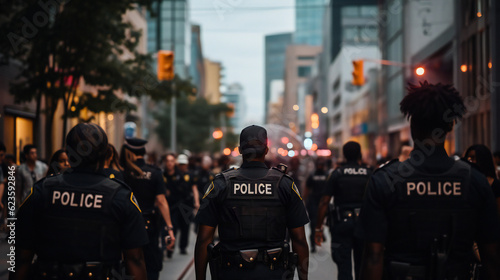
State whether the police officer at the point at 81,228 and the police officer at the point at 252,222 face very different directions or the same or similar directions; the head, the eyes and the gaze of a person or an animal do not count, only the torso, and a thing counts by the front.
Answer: same or similar directions

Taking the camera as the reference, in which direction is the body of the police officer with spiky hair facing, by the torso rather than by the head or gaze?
away from the camera

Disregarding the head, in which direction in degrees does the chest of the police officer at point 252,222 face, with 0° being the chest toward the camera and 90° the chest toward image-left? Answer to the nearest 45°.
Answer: approximately 180°

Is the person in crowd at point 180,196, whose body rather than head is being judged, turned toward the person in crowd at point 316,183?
no

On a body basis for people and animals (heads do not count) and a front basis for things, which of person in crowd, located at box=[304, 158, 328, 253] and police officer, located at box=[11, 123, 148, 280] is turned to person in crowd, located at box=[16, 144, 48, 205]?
the police officer

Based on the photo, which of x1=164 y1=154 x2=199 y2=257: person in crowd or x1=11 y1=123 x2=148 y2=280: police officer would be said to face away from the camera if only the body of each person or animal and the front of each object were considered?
the police officer

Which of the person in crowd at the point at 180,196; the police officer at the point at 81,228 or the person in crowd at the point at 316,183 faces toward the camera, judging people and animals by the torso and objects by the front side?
the person in crowd at the point at 180,196

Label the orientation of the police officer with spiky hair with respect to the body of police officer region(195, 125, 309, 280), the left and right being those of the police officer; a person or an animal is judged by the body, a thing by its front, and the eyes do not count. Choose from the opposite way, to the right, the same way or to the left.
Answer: the same way

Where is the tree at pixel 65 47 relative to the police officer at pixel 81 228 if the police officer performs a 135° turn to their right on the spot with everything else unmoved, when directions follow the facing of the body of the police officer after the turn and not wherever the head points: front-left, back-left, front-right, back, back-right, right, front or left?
back-left

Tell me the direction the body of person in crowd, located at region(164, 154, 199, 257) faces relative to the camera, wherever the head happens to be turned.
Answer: toward the camera

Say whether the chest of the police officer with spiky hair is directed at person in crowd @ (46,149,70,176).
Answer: no

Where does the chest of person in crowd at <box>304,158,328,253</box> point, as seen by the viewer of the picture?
away from the camera

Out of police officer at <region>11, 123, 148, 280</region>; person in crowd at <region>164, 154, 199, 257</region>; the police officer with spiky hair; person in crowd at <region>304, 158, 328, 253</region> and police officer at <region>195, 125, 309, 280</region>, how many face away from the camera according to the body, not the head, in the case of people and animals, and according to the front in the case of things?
4

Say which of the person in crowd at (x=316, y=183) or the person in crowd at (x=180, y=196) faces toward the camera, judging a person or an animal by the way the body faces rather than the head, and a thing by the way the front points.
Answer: the person in crowd at (x=180, y=196)

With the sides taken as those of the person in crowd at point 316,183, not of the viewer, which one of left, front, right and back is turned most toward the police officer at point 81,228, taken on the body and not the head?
back

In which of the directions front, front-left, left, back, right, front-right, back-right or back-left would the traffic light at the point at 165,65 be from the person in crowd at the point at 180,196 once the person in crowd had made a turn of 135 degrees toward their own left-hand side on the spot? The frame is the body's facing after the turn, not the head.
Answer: front-left

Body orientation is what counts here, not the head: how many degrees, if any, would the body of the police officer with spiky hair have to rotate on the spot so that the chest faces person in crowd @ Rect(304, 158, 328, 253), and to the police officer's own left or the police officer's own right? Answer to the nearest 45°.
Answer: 0° — they already face them

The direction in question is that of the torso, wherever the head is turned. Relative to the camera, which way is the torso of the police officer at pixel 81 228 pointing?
away from the camera

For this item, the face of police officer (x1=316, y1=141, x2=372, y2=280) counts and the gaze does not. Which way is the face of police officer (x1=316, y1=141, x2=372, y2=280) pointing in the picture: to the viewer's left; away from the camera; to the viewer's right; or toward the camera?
away from the camera

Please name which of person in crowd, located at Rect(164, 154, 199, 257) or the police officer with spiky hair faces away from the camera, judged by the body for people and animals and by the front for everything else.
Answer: the police officer with spiky hair

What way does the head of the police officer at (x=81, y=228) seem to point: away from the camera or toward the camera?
away from the camera
